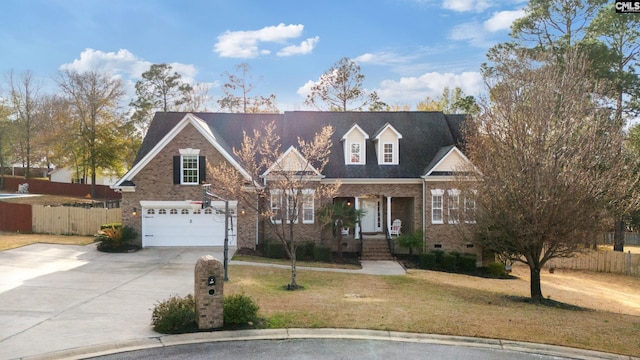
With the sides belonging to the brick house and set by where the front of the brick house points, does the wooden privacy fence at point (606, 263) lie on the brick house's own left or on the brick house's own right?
on the brick house's own left

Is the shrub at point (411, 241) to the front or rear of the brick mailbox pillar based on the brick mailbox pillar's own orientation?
to the rear

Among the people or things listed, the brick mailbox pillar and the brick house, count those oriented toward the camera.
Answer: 2

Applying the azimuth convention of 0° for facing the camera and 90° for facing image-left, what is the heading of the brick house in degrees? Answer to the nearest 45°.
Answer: approximately 0°

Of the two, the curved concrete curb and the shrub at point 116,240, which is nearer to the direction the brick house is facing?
the curved concrete curb

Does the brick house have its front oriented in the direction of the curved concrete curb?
yes
